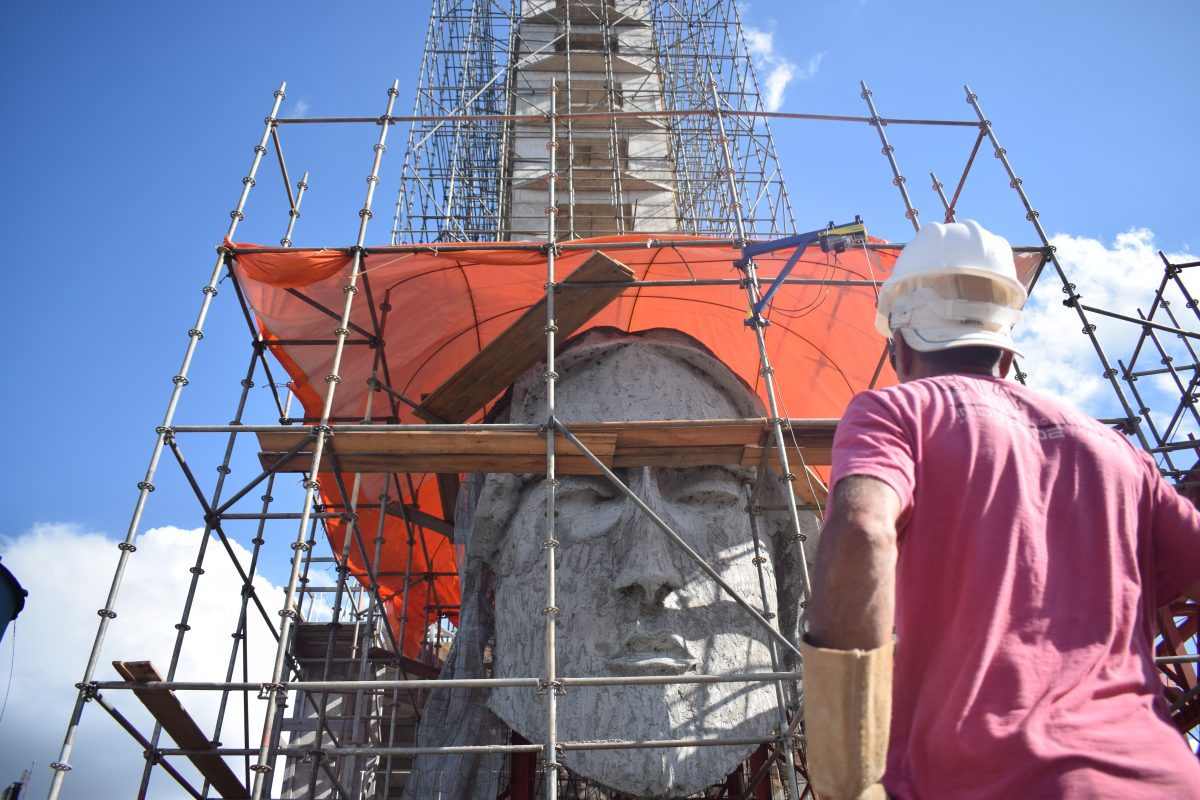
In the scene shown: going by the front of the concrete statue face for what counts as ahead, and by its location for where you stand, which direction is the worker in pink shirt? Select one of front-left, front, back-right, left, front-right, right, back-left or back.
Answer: front

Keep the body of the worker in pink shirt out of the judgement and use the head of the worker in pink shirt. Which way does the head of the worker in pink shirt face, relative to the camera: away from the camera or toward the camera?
away from the camera

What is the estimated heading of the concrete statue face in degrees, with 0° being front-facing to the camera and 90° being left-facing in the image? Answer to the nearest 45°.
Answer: approximately 0°

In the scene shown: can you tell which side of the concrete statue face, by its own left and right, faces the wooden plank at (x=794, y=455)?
left

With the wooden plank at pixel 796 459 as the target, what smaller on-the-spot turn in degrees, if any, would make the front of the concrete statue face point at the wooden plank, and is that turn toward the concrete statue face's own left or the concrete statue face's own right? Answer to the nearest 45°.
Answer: approximately 90° to the concrete statue face's own left
